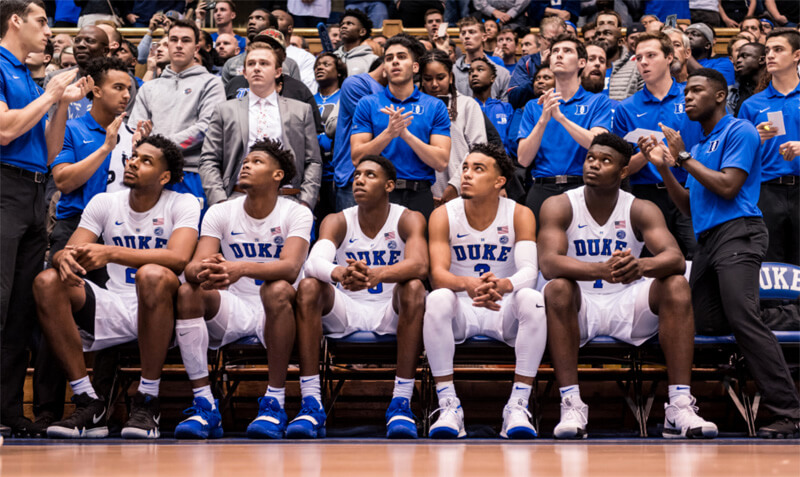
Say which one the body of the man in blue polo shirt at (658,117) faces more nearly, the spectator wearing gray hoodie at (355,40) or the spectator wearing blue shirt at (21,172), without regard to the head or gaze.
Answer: the spectator wearing blue shirt

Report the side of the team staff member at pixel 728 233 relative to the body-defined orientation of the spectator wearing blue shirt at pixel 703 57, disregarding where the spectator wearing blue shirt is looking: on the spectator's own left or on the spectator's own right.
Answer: on the spectator's own left

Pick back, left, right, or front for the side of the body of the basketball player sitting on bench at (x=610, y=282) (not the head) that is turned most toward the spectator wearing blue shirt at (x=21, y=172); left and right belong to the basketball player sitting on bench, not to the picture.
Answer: right

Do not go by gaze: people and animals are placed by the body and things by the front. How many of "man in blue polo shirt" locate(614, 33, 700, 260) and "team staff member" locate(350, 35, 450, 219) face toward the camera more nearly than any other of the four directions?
2

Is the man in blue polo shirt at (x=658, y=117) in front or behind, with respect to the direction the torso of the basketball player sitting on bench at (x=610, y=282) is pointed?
behind
